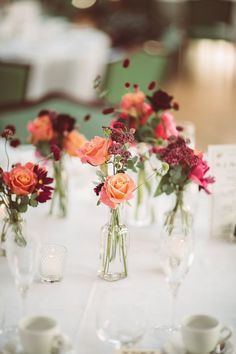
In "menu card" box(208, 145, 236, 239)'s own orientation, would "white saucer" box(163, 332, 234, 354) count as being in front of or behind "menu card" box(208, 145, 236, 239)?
in front

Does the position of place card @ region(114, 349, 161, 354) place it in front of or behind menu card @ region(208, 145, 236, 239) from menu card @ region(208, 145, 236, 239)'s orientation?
in front

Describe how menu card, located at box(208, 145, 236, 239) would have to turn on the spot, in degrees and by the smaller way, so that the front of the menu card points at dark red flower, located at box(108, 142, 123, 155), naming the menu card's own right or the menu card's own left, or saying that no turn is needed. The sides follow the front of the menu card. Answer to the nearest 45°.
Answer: approximately 45° to the menu card's own right

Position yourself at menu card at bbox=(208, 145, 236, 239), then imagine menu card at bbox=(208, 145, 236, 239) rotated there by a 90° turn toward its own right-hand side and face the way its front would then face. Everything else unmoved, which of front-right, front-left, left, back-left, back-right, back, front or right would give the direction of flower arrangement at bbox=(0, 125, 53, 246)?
front-left

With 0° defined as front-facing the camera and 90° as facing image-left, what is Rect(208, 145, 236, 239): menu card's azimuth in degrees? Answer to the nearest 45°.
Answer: approximately 0°

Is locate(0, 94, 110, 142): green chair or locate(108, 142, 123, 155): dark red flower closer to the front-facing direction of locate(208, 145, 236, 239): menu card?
the dark red flower

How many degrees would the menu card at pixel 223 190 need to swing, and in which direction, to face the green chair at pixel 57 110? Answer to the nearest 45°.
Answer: approximately 135° to its right

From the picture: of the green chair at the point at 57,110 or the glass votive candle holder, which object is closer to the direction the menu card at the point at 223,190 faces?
the glass votive candle holder

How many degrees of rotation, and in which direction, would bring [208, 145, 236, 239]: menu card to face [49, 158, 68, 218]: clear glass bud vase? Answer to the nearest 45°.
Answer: approximately 90° to its right
